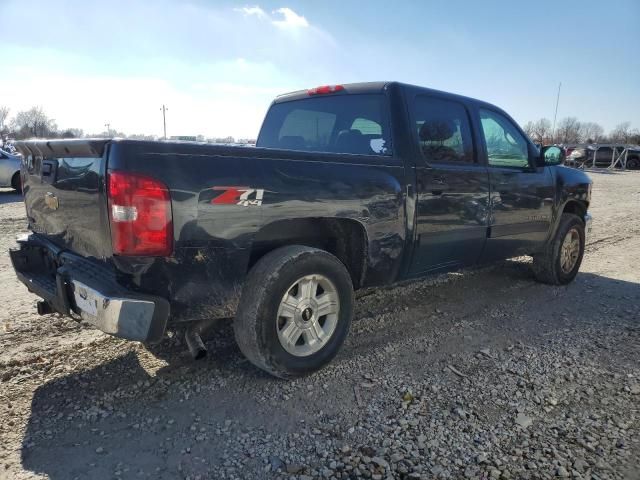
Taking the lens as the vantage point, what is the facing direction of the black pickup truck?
facing away from the viewer and to the right of the viewer

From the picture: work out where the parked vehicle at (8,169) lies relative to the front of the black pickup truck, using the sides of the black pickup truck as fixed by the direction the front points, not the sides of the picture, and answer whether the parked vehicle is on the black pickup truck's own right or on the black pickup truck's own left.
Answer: on the black pickup truck's own left
